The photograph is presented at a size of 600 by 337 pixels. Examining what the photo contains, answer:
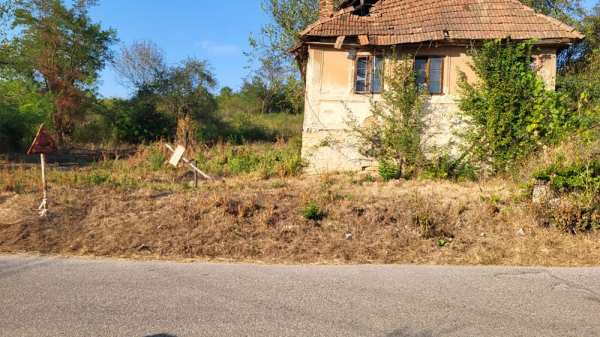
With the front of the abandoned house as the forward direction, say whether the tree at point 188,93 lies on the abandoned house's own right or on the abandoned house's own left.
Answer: on the abandoned house's own right

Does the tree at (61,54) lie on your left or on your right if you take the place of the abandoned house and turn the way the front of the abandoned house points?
on your right

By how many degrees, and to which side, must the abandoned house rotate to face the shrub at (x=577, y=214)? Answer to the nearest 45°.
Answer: approximately 45° to its left

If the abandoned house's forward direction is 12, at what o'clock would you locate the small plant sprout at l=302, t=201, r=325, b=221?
The small plant sprout is roughly at 12 o'clock from the abandoned house.

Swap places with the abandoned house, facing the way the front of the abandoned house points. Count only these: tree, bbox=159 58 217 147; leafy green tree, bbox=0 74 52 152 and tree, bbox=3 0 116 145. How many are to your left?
0

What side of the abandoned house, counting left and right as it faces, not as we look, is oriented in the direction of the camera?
front

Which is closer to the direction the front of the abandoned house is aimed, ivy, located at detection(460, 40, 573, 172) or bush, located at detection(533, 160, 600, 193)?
the bush

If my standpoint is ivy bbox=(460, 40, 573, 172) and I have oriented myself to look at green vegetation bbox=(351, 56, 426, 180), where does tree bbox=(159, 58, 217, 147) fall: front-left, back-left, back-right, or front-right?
front-right

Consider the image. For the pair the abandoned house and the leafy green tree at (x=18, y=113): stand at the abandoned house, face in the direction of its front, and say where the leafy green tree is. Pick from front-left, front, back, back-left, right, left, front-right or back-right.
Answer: right

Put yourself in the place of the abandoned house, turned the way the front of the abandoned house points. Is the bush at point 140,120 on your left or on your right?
on your right

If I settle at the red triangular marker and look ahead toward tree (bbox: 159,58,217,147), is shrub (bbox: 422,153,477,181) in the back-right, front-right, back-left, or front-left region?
front-right

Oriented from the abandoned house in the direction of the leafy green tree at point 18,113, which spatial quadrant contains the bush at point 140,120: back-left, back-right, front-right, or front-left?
front-right
